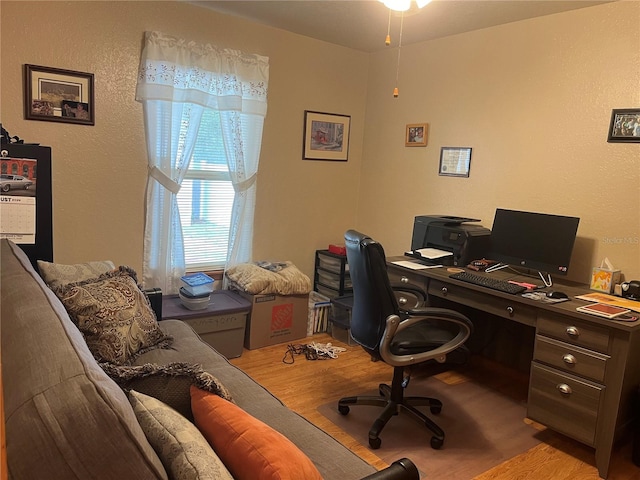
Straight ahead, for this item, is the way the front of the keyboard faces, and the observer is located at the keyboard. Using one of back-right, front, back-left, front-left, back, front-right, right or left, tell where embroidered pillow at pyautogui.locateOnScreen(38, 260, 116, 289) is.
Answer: front

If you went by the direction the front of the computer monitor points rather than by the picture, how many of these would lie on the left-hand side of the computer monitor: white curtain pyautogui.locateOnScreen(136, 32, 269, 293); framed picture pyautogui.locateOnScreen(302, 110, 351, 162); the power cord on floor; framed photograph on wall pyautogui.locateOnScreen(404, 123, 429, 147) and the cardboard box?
0

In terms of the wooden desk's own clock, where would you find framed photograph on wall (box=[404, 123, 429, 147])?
The framed photograph on wall is roughly at 3 o'clock from the wooden desk.

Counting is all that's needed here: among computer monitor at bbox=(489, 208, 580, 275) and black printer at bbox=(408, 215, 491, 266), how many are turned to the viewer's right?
0

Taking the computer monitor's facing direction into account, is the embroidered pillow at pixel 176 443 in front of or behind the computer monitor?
in front

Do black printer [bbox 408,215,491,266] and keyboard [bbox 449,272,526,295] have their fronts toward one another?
no

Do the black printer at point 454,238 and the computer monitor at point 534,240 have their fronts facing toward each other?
no

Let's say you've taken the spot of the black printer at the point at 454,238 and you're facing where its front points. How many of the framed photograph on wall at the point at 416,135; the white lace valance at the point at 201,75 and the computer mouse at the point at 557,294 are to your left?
1

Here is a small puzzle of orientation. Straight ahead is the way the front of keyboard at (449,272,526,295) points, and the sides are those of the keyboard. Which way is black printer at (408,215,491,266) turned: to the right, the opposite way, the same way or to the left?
the same way

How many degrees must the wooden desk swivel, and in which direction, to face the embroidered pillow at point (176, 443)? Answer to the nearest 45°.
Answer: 0° — it already faces it

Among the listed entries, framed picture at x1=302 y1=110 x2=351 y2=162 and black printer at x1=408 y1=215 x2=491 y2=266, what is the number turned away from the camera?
0

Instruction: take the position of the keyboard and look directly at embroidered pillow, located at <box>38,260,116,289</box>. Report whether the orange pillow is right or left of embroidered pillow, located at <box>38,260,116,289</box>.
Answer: left

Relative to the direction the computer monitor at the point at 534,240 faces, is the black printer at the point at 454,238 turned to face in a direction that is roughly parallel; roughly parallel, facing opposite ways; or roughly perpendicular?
roughly parallel

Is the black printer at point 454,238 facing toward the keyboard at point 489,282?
no

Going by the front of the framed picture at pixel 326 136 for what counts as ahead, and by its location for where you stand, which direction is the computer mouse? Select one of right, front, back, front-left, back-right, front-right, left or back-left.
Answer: front

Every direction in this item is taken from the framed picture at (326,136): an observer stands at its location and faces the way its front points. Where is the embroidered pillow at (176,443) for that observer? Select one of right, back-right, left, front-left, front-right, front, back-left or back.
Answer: front-right

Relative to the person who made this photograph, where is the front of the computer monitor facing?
facing the viewer and to the left of the viewer

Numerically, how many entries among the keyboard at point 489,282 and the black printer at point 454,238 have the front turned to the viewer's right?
0

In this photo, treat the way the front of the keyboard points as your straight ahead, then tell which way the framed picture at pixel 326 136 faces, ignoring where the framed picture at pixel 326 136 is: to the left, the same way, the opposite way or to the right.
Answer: to the left

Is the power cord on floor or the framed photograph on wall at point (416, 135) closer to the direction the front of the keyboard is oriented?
the power cord on floor

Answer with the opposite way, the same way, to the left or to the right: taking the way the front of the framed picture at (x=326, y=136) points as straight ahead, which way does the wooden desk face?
to the right

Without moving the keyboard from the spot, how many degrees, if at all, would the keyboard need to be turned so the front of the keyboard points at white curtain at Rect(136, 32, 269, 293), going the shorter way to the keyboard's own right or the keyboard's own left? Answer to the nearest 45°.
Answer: approximately 45° to the keyboard's own right
